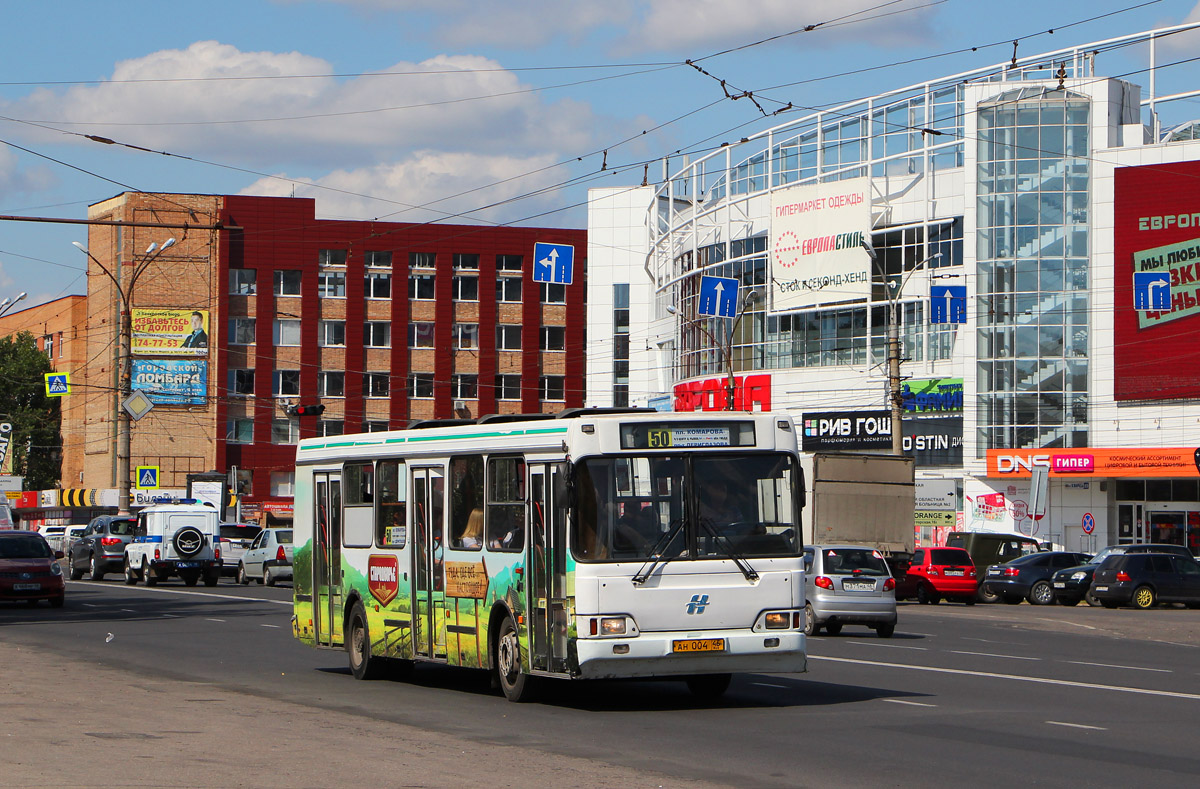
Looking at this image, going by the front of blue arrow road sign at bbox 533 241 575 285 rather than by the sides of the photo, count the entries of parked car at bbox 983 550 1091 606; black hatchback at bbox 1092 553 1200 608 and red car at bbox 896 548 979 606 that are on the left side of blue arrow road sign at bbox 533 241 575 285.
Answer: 3

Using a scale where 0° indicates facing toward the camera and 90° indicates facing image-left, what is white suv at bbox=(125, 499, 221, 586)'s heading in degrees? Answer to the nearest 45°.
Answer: approximately 135°

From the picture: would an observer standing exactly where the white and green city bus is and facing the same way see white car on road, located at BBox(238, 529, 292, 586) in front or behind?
behind

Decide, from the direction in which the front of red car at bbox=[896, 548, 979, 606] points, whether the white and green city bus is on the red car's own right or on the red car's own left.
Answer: on the red car's own left
